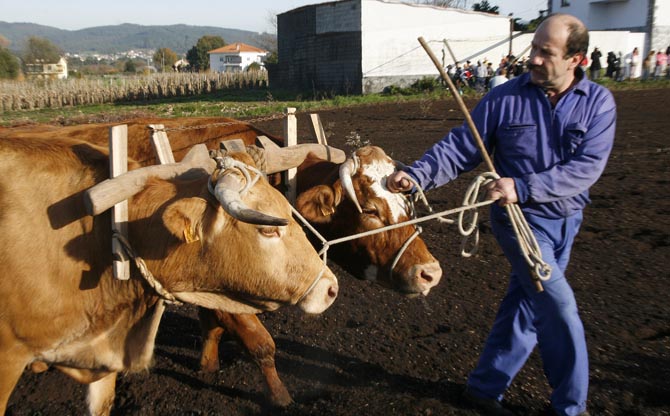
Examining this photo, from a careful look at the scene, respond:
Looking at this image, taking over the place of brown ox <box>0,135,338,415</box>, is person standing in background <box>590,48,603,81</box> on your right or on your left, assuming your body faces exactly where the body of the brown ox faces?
on your left

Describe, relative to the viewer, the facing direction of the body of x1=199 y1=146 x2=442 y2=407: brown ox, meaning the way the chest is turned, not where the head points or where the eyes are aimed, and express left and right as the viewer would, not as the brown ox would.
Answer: facing the viewer and to the right of the viewer

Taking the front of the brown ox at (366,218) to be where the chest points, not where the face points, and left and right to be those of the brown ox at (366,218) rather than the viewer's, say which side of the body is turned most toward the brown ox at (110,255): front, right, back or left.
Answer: right

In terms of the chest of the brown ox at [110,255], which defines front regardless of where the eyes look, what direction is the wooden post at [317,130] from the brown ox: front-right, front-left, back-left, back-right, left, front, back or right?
front-left

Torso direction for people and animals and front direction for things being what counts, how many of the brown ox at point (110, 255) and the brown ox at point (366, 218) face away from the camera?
0

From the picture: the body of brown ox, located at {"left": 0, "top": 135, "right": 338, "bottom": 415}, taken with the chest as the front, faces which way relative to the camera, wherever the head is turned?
to the viewer's right

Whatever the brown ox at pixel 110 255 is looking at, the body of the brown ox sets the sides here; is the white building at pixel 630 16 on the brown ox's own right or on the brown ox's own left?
on the brown ox's own left

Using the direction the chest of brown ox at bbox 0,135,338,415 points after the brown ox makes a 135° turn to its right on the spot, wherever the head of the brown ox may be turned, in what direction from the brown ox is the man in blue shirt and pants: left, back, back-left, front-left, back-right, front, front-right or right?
back-left
